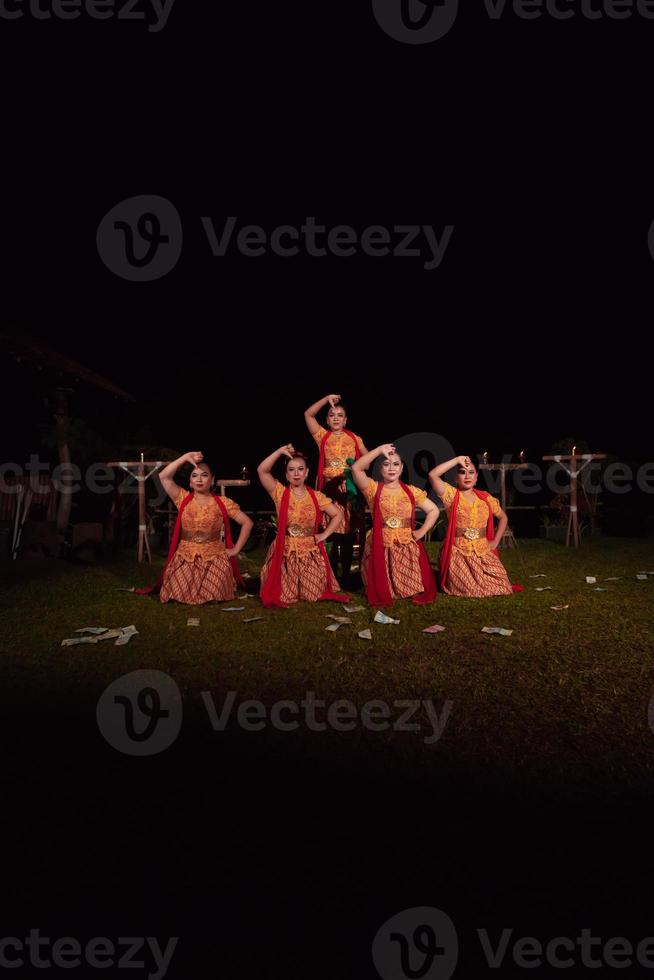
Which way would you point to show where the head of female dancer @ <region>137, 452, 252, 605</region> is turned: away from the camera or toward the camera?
toward the camera

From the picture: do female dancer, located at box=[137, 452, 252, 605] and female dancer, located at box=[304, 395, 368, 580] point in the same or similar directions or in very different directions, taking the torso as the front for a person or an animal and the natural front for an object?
same or similar directions

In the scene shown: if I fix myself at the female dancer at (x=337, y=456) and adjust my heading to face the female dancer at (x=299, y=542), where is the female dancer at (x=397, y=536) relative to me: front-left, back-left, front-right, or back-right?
front-left

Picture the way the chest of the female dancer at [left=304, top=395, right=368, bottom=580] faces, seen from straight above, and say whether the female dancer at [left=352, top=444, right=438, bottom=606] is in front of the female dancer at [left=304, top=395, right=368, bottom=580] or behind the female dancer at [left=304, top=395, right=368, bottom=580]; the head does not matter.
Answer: in front

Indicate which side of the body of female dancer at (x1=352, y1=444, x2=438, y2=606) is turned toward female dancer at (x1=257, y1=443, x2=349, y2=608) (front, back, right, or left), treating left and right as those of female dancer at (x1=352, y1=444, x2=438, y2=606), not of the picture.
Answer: right

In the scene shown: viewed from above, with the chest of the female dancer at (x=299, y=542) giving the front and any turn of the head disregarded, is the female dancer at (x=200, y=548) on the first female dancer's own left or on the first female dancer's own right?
on the first female dancer's own right

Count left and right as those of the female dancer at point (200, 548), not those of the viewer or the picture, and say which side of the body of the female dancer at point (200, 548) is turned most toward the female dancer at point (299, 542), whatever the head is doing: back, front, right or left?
left

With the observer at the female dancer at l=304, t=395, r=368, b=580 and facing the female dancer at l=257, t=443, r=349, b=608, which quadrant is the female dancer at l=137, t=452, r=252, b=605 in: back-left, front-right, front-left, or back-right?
front-right

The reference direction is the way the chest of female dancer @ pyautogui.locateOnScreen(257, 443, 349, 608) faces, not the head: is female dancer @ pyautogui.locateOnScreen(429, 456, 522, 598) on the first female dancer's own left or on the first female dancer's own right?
on the first female dancer's own left

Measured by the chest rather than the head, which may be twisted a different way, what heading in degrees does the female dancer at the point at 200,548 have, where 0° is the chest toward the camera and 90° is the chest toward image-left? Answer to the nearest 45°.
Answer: approximately 0°

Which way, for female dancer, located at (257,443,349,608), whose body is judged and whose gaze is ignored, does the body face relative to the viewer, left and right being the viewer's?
facing the viewer

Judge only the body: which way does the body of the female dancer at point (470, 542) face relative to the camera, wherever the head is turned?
toward the camera

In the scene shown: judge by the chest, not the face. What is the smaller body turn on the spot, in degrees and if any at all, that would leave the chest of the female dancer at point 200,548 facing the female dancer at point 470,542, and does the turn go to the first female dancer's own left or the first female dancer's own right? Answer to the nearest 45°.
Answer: approximately 90° to the first female dancer's own left

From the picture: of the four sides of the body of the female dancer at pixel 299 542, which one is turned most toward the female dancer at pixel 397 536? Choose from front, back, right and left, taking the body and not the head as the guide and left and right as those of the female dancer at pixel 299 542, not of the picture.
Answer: left

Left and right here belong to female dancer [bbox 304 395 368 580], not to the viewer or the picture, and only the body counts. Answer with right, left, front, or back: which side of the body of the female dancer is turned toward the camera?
front

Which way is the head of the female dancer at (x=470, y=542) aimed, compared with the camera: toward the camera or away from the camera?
toward the camera

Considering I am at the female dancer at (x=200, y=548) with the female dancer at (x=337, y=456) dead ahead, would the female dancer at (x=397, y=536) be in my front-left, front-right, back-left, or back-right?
front-right
